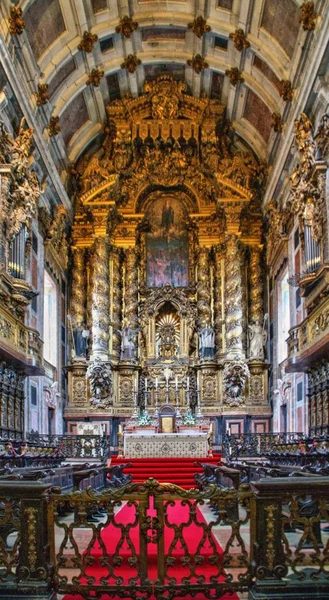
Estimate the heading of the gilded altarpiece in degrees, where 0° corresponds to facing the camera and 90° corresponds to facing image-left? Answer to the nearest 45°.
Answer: approximately 0°

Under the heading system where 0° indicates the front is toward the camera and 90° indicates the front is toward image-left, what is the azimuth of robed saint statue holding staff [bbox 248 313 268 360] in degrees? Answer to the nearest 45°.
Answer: approximately 0°
